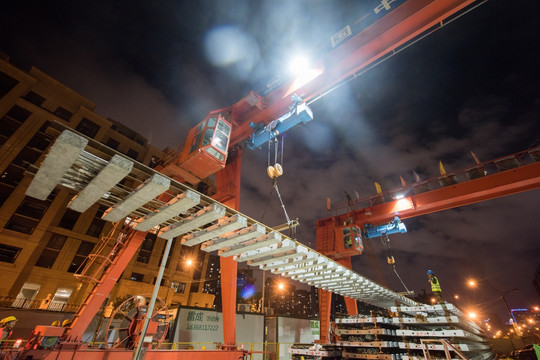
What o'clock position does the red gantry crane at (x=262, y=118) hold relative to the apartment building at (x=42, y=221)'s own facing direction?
The red gantry crane is roughly at 1 o'clock from the apartment building.

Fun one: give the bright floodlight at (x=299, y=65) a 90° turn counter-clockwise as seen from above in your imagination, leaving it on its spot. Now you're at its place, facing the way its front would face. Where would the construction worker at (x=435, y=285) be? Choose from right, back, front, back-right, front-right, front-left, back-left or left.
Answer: front-left

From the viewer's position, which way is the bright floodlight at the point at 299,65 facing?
facing the viewer

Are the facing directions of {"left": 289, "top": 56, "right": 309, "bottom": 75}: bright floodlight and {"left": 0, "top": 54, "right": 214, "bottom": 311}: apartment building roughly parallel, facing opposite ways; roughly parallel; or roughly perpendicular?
roughly perpendicular

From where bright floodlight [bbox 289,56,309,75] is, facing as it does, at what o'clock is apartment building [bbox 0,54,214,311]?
The apartment building is roughly at 4 o'clock from the bright floodlight.

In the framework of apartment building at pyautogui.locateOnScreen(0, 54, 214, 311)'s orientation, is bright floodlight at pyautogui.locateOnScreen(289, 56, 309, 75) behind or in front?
in front

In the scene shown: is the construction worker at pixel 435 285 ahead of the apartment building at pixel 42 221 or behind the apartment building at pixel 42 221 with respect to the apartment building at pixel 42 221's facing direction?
ahead

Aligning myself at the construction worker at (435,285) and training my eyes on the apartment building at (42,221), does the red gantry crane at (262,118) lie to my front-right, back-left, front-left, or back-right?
front-left

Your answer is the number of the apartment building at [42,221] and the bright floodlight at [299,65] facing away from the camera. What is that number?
0
